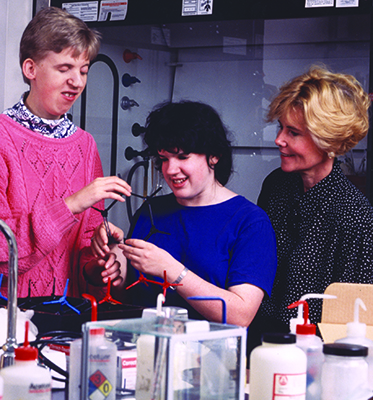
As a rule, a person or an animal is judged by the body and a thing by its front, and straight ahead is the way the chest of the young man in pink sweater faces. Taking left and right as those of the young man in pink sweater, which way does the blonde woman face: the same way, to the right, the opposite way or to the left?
to the right

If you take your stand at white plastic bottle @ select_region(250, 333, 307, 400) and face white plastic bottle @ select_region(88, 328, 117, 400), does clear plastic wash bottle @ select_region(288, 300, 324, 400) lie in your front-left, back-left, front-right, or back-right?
back-right

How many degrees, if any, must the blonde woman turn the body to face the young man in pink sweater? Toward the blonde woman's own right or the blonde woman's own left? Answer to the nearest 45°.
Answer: approximately 45° to the blonde woman's own right

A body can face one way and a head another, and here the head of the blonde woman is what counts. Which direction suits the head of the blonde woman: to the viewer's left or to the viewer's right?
to the viewer's left

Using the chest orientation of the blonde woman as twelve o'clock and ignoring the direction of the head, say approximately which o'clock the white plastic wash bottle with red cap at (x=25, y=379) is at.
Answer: The white plastic wash bottle with red cap is roughly at 11 o'clock from the blonde woman.

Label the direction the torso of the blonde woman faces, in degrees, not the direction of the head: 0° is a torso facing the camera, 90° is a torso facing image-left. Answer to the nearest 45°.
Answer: approximately 45°

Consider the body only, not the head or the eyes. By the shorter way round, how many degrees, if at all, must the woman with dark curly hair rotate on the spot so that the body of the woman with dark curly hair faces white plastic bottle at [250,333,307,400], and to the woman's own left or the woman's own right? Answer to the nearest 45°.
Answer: approximately 45° to the woman's own left
